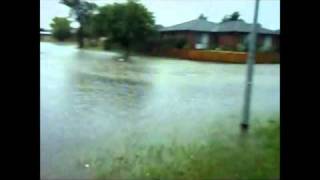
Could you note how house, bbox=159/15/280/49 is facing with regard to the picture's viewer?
facing the viewer
